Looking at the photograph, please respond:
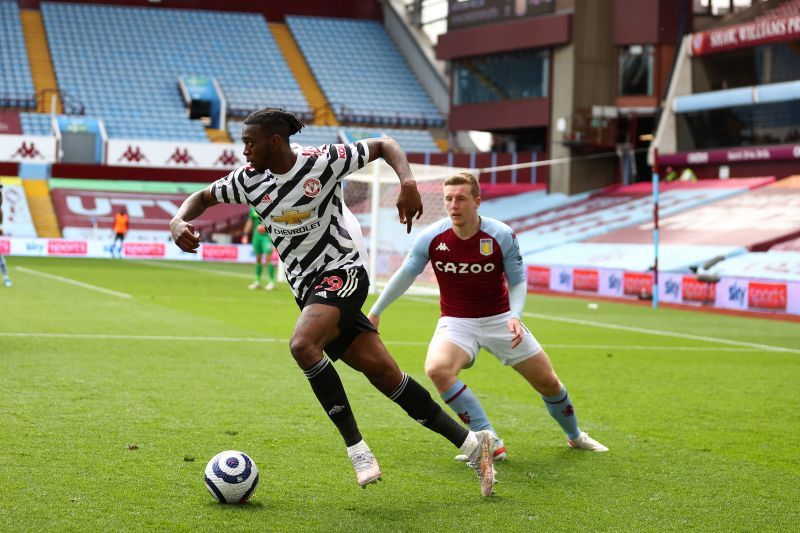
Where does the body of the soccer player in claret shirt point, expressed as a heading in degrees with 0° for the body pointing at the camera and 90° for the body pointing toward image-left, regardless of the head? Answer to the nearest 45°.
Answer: approximately 0°

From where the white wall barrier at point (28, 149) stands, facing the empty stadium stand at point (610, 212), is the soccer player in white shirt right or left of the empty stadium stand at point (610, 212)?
right

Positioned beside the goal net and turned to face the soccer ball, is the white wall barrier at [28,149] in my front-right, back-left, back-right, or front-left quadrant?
back-right

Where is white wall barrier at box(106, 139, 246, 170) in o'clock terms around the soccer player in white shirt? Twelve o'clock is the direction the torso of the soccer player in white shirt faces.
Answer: The white wall barrier is roughly at 4 o'clock from the soccer player in white shirt.

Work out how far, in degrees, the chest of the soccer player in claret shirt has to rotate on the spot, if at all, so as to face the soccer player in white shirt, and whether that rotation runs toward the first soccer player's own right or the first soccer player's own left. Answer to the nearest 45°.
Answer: approximately 45° to the first soccer player's own right

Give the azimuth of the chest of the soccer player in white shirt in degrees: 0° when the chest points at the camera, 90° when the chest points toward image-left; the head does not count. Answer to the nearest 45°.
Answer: approximately 45°

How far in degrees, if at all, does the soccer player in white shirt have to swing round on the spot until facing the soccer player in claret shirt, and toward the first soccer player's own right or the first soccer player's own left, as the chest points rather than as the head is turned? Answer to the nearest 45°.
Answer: approximately 180°

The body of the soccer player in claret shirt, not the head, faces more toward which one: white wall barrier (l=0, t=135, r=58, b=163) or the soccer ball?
the soccer ball

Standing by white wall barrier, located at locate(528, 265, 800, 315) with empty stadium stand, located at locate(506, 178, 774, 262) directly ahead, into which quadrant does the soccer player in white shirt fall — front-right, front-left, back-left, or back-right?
back-left

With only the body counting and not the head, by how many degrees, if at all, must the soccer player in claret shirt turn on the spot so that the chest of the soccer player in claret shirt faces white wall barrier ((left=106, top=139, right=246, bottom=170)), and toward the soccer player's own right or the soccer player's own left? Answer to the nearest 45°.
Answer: approximately 180°
